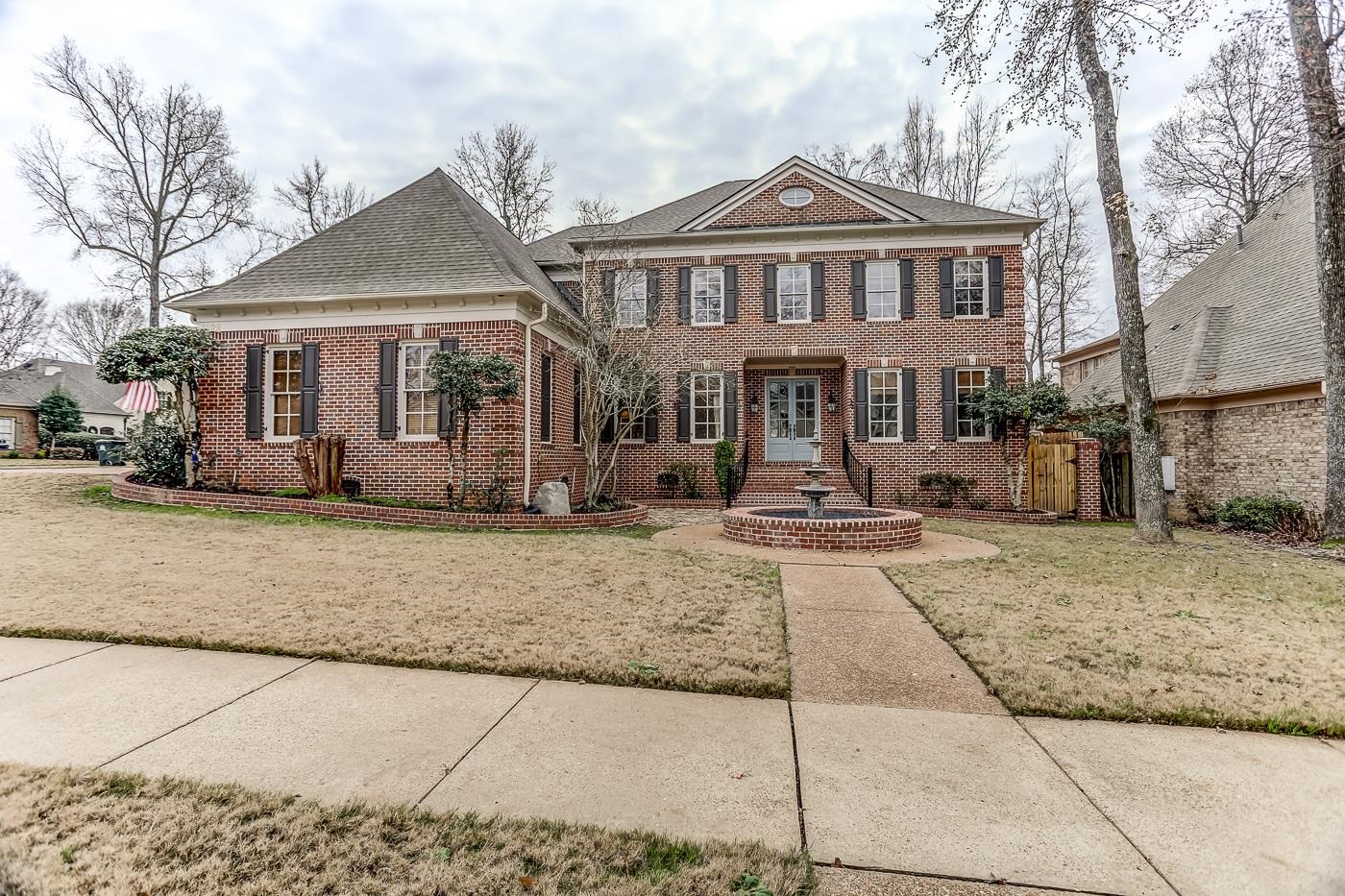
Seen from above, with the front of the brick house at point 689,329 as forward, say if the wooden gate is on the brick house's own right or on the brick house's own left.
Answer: on the brick house's own left

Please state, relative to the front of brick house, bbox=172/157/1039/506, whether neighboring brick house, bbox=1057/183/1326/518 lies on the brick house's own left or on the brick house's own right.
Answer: on the brick house's own left

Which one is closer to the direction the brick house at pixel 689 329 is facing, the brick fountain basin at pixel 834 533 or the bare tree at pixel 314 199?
the brick fountain basin

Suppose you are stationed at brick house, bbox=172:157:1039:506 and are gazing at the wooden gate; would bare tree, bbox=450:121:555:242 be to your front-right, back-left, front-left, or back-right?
back-left

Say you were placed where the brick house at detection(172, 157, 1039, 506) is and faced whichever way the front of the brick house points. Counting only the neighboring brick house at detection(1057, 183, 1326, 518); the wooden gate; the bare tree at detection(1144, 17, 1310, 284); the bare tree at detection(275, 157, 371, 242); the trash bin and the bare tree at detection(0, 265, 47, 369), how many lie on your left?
3

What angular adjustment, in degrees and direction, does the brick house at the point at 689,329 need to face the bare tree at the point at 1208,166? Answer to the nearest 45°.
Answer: approximately 90° to its left

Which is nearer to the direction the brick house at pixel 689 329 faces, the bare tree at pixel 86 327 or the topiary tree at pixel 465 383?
the topiary tree

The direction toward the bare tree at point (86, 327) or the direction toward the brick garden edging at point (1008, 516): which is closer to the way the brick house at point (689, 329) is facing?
the brick garden edging

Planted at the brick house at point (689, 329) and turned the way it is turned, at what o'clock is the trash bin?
The trash bin is roughly at 4 o'clock from the brick house.

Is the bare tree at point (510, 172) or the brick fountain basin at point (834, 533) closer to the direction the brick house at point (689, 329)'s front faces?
the brick fountain basin

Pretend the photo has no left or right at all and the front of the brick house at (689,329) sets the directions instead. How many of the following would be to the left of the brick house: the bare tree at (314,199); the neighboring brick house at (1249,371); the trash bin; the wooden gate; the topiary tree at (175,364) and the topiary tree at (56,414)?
2

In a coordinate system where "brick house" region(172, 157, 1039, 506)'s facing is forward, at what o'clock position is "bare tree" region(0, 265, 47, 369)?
The bare tree is roughly at 4 o'clock from the brick house.

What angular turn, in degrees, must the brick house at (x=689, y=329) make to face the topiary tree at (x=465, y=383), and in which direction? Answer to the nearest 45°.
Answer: approximately 45° to its right

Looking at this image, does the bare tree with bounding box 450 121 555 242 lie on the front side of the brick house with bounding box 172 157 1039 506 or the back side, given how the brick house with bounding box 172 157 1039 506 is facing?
on the back side

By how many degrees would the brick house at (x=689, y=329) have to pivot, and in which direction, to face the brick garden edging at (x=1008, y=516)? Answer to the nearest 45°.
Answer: approximately 45° to its left

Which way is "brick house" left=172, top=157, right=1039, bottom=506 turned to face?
toward the camera
